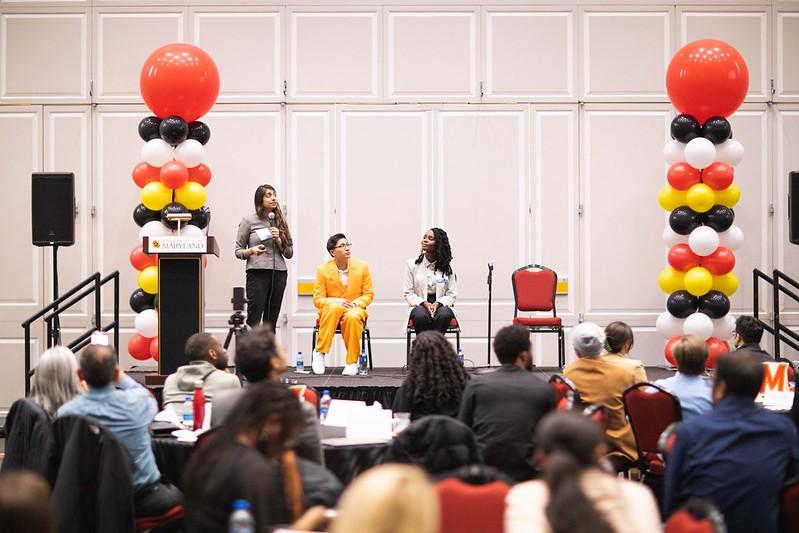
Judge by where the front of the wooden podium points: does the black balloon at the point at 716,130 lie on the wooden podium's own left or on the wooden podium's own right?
on the wooden podium's own left

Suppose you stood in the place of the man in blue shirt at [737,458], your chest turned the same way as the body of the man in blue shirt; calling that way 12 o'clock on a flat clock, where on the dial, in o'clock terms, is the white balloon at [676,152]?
The white balloon is roughly at 12 o'clock from the man in blue shirt.

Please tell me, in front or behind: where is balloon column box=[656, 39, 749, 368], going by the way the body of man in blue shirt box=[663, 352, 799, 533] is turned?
in front

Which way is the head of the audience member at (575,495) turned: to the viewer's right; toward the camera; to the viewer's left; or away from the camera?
away from the camera

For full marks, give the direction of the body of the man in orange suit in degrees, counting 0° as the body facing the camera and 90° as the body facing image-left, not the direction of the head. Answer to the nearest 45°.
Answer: approximately 0°

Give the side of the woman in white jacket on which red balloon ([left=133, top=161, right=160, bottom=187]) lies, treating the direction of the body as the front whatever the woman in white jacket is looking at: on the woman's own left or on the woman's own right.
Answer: on the woman's own right

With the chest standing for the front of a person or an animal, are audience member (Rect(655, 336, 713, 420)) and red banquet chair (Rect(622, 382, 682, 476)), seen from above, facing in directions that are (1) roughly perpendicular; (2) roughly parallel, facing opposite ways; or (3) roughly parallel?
roughly parallel

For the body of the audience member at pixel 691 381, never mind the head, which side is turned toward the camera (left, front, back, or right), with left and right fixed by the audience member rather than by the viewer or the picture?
back

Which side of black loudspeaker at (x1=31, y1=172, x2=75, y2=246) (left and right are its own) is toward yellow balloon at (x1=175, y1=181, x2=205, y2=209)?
left

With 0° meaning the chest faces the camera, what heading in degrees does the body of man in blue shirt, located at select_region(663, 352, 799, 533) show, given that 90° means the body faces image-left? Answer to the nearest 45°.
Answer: approximately 180°

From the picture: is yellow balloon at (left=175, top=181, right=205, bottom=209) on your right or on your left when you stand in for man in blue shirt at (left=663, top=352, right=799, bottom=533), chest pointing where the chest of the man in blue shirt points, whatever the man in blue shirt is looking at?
on your left

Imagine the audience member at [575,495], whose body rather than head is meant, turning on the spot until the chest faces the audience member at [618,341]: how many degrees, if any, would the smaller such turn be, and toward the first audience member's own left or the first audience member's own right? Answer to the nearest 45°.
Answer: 0° — they already face them

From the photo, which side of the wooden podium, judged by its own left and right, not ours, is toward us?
front

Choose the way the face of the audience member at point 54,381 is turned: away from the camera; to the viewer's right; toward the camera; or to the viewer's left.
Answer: away from the camera

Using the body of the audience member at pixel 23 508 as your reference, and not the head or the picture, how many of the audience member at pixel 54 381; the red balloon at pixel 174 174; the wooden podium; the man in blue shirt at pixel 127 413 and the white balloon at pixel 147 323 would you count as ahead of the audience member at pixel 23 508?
5

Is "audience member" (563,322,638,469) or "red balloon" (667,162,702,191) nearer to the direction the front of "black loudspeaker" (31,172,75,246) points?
the audience member

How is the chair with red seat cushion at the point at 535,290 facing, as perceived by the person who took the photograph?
facing the viewer

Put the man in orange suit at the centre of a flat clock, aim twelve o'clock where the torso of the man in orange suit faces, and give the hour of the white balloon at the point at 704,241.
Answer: The white balloon is roughly at 9 o'clock from the man in orange suit.

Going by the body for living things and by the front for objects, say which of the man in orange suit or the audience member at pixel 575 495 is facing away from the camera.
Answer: the audience member

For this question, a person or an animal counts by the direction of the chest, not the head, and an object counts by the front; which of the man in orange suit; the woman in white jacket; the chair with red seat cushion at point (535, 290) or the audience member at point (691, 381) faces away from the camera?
the audience member

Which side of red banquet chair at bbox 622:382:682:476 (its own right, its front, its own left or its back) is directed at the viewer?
back

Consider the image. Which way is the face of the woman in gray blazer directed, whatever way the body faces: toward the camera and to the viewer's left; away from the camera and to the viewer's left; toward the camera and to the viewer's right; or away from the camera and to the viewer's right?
toward the camera and to the viewer's right
